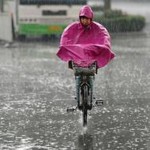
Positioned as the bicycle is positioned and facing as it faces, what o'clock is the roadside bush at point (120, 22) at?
The roadside bush is roughly at 6 o'clock from the bicycle.

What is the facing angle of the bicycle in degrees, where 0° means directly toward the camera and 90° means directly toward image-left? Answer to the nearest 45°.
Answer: approximately 0°
